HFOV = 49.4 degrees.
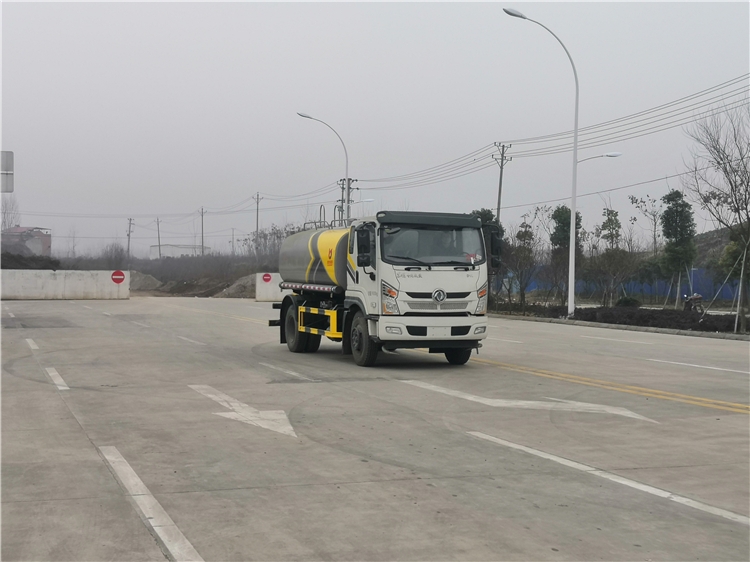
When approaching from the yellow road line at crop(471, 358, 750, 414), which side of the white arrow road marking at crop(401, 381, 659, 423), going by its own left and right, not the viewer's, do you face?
left

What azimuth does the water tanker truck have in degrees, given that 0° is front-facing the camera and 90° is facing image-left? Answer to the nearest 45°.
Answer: approximately 315°

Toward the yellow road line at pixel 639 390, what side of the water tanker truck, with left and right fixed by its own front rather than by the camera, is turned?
front

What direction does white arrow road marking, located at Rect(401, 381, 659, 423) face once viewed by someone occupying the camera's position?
facing the viewer and to the right of the viewer

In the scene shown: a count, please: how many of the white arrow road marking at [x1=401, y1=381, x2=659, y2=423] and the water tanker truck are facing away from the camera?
0

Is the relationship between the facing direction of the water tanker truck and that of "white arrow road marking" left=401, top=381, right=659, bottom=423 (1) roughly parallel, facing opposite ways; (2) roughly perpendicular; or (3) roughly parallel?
roughly parallel

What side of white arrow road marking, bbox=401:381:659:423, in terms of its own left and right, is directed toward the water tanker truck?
back

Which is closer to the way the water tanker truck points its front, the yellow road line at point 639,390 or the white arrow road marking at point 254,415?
the yellow road line

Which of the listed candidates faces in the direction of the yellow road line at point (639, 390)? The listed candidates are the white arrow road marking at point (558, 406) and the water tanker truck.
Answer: the water tanker truck

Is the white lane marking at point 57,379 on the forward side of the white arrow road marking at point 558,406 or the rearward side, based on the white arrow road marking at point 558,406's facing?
on the rearward side

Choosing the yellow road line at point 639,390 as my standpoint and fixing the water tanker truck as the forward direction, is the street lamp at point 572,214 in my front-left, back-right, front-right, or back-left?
front-right

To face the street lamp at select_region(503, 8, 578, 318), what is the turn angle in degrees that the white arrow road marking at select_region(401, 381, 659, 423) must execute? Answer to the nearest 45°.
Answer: approximately 135° to its left

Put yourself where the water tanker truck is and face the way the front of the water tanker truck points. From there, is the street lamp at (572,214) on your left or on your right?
on your left
